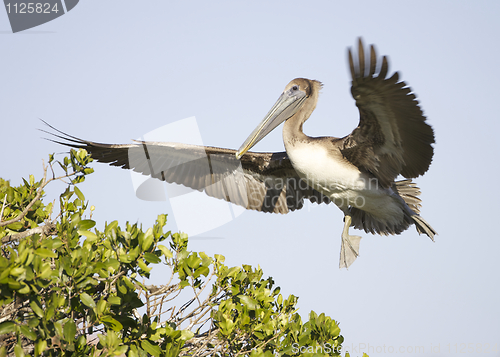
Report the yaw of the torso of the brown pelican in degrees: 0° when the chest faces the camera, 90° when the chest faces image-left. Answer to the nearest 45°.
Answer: approximately 45°
